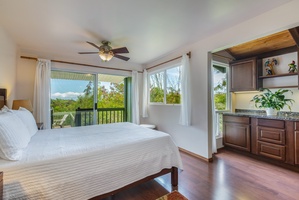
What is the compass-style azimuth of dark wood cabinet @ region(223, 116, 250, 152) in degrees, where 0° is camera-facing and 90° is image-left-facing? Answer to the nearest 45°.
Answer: approximately 45°

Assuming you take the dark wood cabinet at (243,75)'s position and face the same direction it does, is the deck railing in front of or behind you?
in front

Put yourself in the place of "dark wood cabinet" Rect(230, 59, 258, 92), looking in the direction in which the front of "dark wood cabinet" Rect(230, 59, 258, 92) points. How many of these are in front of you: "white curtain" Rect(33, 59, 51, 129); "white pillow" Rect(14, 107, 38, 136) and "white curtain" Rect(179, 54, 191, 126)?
3

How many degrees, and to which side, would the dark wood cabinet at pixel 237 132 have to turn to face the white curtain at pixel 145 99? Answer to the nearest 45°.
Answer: approximately 45° to its right

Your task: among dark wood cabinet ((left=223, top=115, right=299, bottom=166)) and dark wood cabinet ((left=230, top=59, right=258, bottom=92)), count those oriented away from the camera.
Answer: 0

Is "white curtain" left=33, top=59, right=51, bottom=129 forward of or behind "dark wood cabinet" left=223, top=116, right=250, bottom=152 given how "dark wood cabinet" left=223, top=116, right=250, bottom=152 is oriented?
forward

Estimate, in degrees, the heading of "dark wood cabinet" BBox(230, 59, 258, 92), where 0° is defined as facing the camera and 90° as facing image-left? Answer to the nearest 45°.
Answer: approximately 45°
